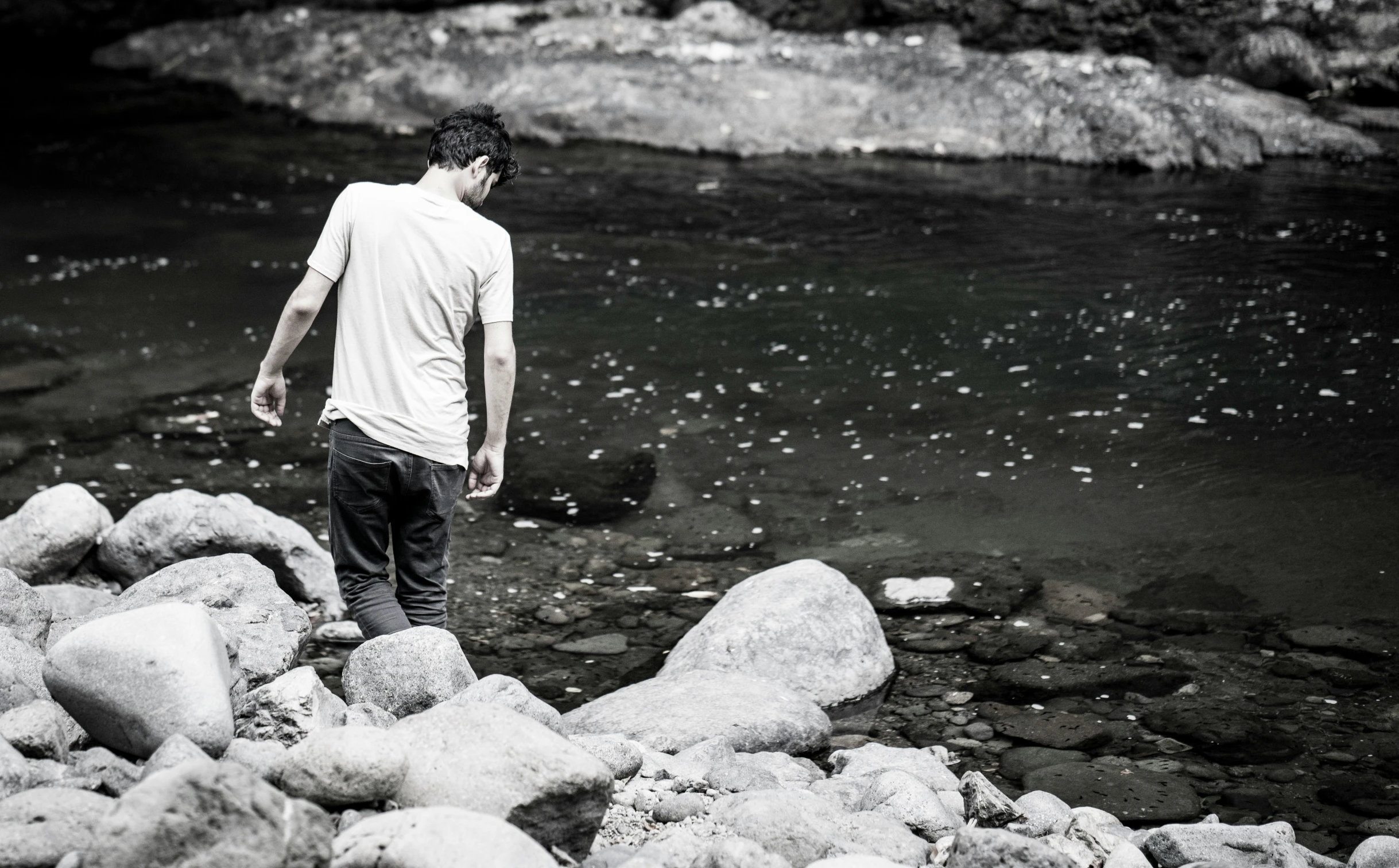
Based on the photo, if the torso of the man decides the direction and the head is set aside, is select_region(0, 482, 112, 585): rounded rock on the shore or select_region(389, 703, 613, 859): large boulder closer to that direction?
the rounded rock on the shore

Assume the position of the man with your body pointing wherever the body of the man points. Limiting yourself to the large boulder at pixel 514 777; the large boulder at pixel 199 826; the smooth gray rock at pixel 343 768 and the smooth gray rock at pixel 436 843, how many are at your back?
4

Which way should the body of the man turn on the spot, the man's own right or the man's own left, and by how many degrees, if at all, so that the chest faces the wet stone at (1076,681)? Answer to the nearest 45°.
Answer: approximately 90° to the man's own right

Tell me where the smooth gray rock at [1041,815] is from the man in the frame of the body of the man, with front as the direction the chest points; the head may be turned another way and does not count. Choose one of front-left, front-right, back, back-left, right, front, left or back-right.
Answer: back-right

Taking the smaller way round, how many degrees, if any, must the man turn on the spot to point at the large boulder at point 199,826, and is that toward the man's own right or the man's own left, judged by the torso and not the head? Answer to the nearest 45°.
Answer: approximately 180°

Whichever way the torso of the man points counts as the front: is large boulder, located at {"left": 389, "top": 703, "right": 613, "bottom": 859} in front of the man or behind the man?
behind

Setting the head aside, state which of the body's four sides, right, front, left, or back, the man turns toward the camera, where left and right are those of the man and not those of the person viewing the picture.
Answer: back

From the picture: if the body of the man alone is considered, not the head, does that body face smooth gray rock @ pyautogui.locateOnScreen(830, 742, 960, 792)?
no

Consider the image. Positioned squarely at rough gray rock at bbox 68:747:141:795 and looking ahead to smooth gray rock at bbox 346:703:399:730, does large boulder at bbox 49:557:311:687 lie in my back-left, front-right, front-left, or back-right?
front-left

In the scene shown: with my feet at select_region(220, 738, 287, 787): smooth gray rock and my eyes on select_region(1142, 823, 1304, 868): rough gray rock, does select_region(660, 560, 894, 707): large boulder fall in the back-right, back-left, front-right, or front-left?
front-left

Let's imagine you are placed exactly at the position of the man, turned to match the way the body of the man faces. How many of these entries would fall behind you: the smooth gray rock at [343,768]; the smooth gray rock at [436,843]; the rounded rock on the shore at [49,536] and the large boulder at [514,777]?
3

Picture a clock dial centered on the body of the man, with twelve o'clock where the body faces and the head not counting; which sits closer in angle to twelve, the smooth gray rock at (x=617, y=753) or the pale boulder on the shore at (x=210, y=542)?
the pale boulder on the shore

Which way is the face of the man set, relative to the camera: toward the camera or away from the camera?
away from the camera

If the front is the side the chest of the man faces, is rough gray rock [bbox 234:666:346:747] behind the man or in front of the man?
behind

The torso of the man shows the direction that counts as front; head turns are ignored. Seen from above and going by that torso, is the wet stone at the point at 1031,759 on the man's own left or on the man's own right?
on the man's own right

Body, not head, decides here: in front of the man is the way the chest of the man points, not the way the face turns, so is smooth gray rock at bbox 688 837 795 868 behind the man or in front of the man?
behind

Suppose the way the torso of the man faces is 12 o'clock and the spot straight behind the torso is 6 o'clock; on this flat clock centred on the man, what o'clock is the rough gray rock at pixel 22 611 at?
The rough gray rock is roughly at 9 o'clock from the man.

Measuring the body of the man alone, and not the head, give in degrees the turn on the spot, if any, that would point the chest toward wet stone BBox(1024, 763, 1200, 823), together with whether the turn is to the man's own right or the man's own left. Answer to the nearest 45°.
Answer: approximately 90° to the man's own right
